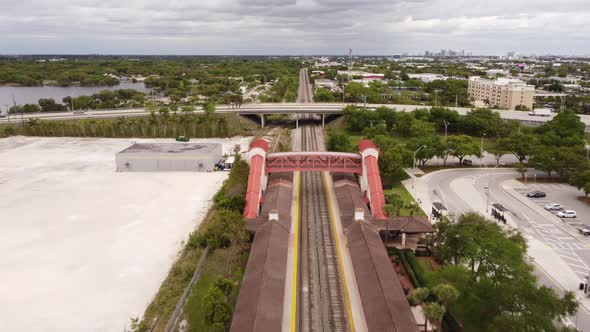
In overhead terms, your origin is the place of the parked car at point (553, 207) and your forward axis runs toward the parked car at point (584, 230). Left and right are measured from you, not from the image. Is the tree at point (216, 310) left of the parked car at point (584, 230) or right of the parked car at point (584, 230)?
right

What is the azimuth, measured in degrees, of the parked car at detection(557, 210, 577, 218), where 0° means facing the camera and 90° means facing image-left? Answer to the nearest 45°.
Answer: approximately 90°

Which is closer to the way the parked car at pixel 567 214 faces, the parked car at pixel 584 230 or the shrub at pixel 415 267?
the shrub

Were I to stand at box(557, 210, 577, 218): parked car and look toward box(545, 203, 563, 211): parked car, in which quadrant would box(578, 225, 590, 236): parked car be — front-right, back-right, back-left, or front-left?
back-left

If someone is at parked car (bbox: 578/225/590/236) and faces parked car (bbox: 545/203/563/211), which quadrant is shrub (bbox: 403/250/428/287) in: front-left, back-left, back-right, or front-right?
back-left
